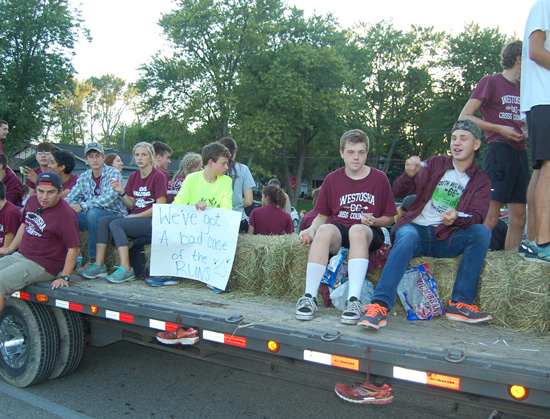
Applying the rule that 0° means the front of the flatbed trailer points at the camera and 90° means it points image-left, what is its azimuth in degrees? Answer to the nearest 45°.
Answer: approximately 315°

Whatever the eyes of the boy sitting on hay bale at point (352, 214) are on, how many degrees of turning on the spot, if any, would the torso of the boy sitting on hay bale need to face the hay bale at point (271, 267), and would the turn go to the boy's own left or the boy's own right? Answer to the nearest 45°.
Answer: approximately 90° to the boy's own right

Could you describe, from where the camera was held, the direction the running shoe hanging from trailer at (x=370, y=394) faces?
facing to the left of the viewer

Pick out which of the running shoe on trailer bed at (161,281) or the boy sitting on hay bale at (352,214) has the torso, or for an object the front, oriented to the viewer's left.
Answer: the running shoe on trailer bed

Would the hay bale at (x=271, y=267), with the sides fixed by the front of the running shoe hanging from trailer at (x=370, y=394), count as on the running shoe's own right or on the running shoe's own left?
on the running shoe's own right

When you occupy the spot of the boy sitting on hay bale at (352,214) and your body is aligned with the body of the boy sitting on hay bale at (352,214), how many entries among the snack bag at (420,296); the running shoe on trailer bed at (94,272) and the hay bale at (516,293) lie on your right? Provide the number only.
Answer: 1

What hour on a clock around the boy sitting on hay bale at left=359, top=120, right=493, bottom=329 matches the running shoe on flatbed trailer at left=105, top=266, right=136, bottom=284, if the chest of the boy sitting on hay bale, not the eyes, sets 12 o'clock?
The running shoe on flatbed trailer is roughly at 3 o'clock from the boy sitting on hay bale.

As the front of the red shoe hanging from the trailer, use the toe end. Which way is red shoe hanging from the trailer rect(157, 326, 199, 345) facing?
to the viewer's left

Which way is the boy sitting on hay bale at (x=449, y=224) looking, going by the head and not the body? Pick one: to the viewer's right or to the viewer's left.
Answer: to the viewer's left
